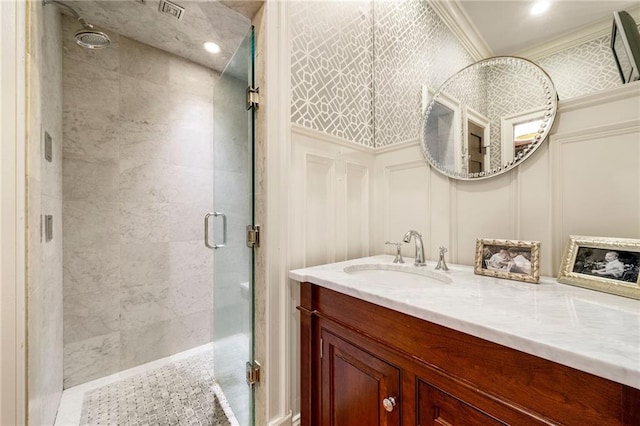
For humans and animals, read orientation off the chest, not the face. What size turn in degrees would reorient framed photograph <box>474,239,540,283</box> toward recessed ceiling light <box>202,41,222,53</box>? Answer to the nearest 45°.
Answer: approximately 45° to its right

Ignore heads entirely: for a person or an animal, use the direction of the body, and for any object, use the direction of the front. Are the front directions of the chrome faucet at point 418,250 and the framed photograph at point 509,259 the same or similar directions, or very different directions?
same or similar directions

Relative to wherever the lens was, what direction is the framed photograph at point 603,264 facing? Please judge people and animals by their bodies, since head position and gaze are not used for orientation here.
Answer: facing the viewer and to the left of the viewer

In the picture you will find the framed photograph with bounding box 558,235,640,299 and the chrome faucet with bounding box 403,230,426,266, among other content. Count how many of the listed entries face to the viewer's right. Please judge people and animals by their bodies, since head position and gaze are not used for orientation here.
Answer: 0

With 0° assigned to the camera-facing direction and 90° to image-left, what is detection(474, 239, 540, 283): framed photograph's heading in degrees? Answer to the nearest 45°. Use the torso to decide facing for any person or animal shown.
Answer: approximately 45°

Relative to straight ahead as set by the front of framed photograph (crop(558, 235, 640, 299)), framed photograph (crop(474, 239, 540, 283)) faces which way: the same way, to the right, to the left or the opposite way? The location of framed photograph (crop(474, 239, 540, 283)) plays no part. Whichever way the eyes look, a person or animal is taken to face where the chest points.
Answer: the same way

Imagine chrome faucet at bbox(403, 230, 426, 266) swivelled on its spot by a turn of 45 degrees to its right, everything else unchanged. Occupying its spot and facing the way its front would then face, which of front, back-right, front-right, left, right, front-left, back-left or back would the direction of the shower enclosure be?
front
